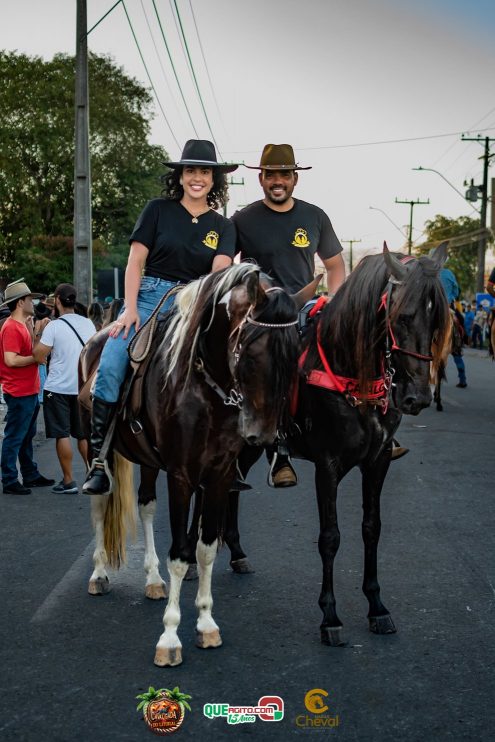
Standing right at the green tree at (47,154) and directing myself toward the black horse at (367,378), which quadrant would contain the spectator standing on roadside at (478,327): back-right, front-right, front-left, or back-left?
front-left

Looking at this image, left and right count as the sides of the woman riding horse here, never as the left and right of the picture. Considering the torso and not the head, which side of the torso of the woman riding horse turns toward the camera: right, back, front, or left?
front

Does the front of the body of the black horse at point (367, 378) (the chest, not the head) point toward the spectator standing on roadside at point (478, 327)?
no

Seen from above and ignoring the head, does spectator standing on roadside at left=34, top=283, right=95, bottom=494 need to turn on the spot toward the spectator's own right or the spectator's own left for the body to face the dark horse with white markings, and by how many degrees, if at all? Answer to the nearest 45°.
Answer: approximately 135° to the spectator's own left

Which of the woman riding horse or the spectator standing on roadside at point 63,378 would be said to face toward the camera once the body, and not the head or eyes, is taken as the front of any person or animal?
the woman riding horse

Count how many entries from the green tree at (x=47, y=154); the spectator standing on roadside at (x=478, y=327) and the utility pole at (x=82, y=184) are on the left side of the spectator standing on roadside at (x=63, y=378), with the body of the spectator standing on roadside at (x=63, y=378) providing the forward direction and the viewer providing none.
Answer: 0

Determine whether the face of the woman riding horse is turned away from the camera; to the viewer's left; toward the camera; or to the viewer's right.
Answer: toward the camera

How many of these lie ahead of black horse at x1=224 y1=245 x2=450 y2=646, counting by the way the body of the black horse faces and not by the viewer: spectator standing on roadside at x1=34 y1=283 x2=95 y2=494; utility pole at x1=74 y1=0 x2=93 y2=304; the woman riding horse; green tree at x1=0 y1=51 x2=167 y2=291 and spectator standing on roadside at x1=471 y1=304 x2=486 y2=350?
0

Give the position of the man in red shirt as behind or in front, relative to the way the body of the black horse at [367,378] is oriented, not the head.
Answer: behind

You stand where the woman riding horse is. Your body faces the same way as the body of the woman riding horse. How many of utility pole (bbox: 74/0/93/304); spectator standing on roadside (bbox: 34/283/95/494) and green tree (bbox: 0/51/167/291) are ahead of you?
0

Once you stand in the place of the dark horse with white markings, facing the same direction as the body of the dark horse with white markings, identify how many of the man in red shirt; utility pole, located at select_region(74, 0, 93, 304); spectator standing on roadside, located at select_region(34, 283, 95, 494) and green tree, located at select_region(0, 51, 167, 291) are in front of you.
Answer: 0

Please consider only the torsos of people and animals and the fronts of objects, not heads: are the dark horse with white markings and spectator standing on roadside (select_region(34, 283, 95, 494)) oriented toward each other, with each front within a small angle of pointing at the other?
no

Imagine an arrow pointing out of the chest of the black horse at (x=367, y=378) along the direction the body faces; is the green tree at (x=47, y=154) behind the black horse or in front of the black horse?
behind

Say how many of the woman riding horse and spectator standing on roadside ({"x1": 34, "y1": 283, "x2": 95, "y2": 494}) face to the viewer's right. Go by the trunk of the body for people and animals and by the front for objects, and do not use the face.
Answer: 0

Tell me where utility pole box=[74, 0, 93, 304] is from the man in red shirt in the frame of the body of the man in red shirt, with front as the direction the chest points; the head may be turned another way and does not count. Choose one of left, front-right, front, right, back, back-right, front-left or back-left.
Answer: left

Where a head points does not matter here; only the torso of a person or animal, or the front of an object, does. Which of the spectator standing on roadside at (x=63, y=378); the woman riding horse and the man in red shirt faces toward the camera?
the woman riding horse

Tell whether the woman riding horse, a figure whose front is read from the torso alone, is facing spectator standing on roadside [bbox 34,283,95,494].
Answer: no
